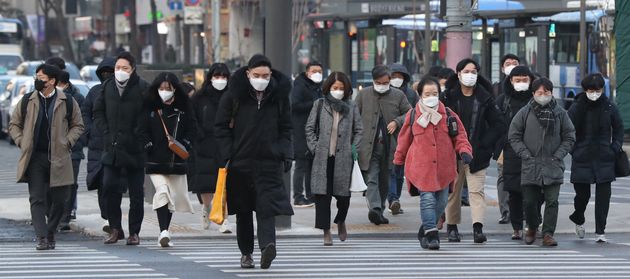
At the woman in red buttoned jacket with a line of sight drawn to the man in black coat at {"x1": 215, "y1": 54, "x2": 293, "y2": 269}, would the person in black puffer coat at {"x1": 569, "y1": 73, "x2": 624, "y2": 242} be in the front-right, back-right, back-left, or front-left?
back-left

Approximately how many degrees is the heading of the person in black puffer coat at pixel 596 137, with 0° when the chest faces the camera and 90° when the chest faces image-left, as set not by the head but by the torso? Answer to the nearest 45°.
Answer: approximately 0°

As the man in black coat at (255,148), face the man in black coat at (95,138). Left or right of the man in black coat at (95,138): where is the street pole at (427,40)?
right

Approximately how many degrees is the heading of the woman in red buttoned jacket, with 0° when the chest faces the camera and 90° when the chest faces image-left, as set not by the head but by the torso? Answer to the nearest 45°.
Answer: approximately 0°

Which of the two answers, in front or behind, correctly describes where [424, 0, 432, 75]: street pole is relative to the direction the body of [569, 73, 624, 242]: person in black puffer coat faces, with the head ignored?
behind

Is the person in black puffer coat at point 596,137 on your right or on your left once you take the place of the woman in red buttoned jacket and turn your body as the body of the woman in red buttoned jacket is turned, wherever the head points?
on your left
